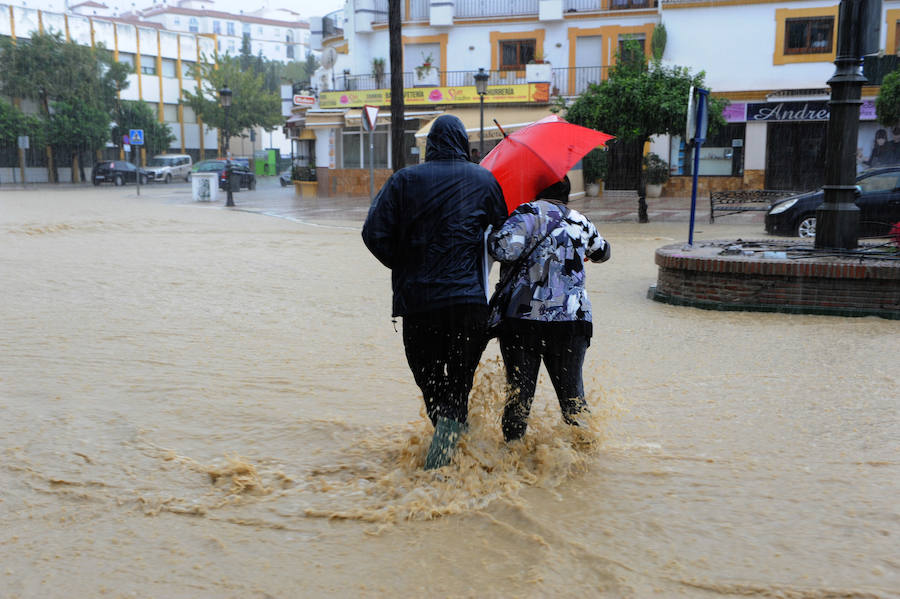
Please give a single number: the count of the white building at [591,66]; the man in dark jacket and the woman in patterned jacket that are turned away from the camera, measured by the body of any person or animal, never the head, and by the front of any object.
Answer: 2

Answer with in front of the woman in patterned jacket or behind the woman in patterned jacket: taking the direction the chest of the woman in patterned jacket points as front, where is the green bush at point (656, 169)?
in front

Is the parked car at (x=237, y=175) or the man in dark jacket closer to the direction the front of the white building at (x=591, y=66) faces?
the man in dark jacket

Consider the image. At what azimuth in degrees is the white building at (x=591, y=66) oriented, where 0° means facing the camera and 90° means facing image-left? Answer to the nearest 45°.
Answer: approximately 0°

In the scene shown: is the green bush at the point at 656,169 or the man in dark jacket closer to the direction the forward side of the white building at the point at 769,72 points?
the man in dark jacket

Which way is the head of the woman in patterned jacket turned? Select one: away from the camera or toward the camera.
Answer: away from the camera

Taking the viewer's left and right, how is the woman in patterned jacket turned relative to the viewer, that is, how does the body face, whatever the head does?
facing away from the viewer

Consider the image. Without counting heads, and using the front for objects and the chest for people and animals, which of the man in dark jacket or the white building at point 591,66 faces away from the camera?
the man in dark jacket

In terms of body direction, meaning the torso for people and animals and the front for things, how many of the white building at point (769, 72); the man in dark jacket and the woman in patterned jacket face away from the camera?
2

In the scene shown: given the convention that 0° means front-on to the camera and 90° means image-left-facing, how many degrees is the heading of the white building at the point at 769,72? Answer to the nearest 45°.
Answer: approximately 0°

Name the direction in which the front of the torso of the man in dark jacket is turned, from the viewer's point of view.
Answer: away from the camera

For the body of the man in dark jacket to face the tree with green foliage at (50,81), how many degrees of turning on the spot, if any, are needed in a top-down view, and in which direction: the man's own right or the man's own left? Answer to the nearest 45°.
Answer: approximately 45° to the man's own left

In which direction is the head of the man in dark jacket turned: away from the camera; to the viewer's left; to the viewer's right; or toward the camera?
away from the camera

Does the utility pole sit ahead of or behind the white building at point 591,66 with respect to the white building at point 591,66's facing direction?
ahead

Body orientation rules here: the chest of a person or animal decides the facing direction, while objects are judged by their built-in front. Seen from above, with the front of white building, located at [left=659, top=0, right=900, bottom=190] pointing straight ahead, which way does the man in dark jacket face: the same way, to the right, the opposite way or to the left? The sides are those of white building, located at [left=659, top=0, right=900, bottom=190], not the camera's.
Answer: the opposite way
